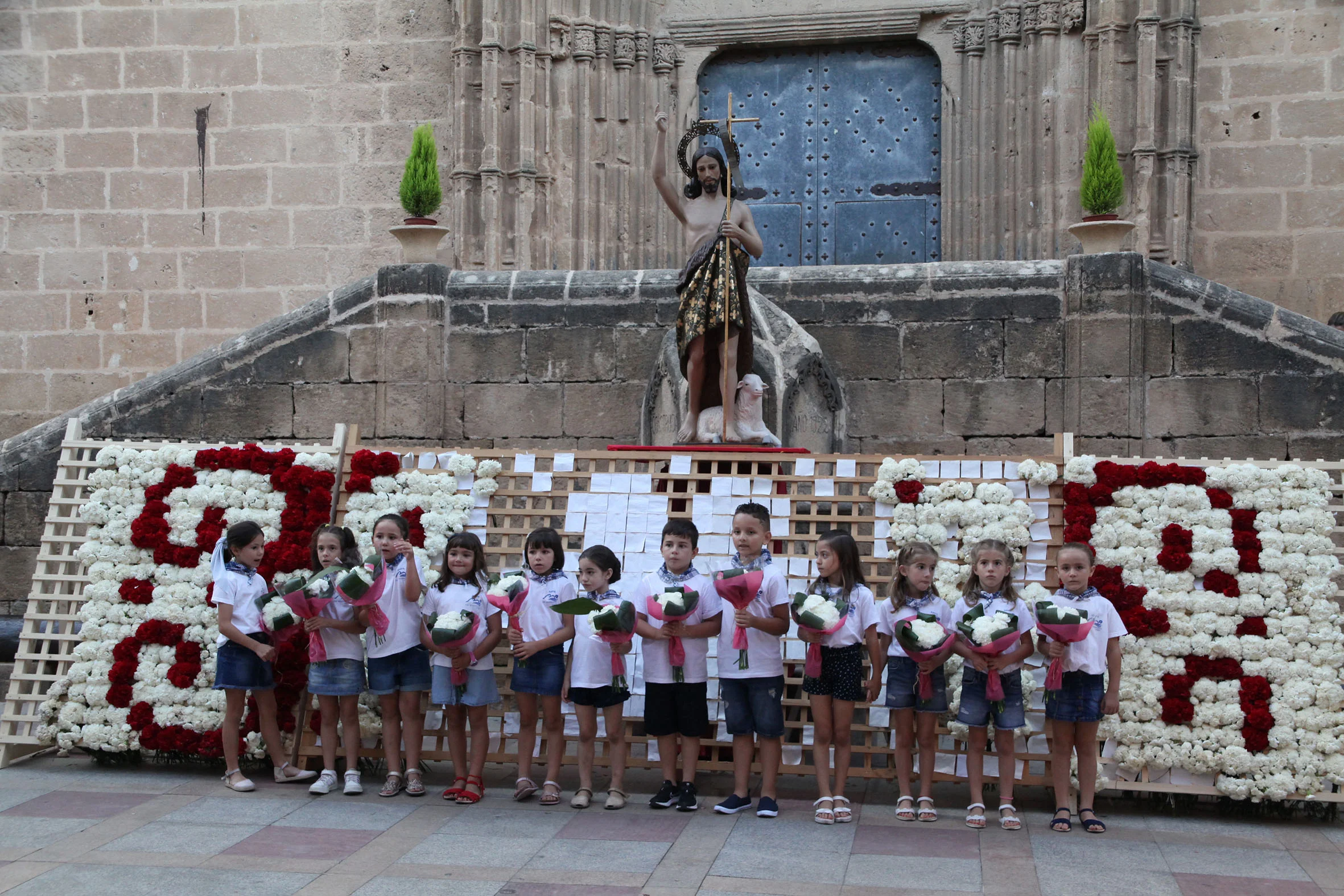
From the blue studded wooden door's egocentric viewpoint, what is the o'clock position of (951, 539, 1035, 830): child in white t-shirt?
The child in white t-shirt is roughly at 12 o'clock from the blue studded wooden door.

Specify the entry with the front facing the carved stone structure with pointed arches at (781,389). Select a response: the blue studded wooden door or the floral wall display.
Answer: the blue studded wooden door

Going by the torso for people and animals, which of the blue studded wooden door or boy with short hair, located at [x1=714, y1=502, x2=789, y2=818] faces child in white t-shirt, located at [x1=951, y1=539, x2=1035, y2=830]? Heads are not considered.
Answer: the blue studded wooden door

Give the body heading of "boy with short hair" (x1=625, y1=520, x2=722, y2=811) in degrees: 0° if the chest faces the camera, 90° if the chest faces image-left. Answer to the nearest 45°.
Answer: approximately 0°

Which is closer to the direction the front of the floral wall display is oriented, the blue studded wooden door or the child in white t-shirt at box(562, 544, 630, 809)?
the child in white t-shirt

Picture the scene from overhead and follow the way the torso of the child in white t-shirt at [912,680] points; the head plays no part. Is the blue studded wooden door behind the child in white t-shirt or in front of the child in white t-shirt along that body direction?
behind

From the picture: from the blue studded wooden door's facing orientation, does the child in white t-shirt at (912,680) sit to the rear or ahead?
ahead

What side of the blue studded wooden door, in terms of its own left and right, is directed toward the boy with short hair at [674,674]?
front
